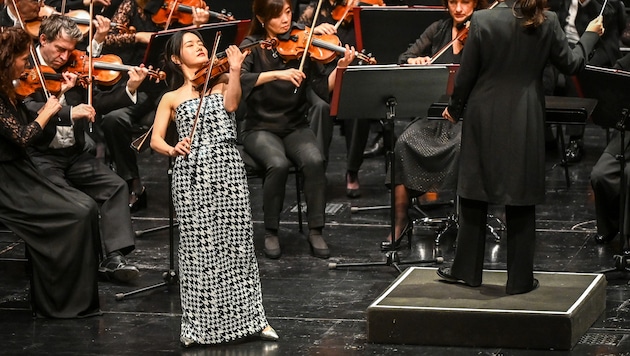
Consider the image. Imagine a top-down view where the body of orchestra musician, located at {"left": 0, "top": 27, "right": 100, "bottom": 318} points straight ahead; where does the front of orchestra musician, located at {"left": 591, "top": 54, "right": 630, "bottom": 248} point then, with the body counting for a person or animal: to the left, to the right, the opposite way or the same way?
the opposite way

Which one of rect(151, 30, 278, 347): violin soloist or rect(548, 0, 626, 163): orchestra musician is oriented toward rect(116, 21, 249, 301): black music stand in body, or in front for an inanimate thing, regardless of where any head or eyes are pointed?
rect(548, 0, 626, 163): orchestra musician

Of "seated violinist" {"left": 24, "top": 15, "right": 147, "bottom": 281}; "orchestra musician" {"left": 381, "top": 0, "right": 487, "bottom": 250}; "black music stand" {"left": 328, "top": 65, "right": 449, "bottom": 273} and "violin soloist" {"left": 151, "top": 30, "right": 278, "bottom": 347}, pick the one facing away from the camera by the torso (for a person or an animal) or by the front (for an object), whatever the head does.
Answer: the black music stand

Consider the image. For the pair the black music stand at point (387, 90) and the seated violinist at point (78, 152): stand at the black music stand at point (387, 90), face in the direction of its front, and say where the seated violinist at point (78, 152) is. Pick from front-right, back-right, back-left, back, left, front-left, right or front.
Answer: left

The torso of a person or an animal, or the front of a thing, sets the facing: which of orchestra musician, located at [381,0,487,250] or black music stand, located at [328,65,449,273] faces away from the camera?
the black music stand

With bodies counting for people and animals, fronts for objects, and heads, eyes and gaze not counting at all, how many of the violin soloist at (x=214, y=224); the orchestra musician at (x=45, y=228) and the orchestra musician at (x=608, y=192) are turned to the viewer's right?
1

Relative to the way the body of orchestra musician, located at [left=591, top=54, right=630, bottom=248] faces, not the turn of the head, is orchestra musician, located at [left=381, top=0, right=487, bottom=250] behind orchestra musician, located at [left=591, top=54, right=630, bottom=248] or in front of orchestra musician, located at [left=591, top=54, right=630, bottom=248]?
in front

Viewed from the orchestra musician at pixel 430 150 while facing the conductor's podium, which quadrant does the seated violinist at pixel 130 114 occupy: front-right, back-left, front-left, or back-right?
back-right

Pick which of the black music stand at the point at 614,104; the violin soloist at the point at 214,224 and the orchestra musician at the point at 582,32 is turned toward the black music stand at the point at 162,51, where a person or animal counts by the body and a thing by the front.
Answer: the orchestra musician at the point at 582,32

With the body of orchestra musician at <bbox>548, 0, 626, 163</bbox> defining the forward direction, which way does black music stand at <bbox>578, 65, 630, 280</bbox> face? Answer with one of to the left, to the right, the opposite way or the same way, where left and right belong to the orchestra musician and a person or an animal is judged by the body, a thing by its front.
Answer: the opposite way

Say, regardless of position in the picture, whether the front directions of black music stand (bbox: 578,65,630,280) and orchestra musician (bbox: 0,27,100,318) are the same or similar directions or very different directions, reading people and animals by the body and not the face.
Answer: same or similar directions

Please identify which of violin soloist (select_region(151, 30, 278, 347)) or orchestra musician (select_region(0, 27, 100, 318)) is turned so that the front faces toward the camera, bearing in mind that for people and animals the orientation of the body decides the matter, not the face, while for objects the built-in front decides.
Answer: violin soloist (select_region(151, 30, 278, 347))

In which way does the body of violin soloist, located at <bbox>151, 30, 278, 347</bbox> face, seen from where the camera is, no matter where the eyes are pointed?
toward the camera

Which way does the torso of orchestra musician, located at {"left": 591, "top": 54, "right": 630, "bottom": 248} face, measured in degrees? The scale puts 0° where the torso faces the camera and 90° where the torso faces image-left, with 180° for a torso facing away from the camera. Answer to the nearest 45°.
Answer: approximately 45°

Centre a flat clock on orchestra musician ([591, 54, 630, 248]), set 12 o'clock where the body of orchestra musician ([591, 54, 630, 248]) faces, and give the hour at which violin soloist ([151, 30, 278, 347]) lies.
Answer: violin soloist ([151, 30, 278, 347]) is roughly at 12 o'clock from orchestra musician ([591, 54, 630, 248]).

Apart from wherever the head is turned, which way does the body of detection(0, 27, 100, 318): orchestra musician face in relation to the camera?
to the viewer's right

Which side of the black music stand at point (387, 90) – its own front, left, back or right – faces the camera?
back
